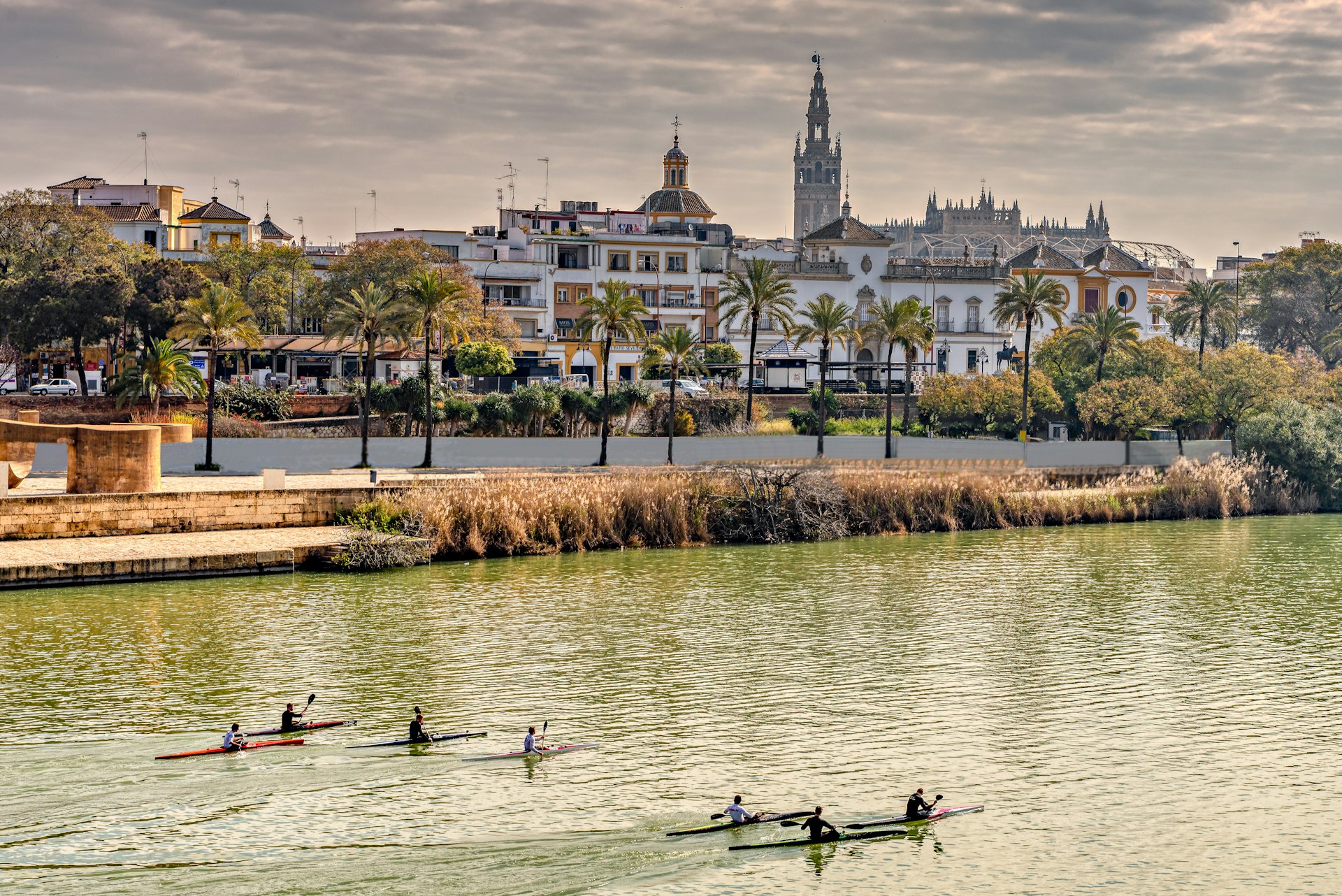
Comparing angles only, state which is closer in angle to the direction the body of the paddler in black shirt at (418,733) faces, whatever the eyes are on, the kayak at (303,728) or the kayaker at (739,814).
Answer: the kayaker

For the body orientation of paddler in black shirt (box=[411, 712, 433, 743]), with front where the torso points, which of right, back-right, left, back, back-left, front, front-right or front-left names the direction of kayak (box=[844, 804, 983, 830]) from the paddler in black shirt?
front-right

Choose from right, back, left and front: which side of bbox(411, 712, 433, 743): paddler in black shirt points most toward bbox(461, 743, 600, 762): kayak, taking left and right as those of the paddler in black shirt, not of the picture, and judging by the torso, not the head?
front

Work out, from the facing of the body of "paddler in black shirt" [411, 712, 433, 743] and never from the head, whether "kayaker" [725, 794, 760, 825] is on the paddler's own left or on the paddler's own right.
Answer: on the paddler's own right

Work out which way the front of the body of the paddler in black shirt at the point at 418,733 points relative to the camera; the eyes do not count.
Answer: to the viewer's right

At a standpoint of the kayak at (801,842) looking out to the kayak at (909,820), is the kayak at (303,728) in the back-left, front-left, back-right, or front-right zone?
back-left

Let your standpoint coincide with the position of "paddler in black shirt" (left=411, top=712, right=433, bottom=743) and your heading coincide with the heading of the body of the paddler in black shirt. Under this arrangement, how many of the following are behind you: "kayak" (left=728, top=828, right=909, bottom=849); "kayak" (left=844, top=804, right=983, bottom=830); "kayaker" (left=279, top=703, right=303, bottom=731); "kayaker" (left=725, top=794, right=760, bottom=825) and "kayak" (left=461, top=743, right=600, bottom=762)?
1

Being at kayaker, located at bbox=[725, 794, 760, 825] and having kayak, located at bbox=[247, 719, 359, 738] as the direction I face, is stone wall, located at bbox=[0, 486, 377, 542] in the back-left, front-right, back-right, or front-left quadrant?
front-right

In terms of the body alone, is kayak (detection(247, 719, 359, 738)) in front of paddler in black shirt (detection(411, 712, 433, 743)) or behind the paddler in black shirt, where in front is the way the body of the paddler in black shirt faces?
behind

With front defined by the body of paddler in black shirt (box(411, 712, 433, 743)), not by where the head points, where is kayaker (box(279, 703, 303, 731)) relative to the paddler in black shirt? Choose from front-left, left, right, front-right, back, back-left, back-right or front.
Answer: back
